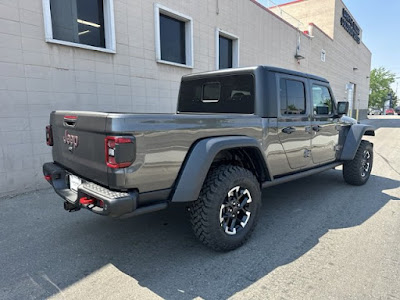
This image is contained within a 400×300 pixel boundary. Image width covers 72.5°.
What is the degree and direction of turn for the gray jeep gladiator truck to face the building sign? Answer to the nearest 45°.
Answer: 0° — it already faces it

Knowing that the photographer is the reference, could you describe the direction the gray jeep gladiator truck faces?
facing away from the viewer and to the right of the viewer
